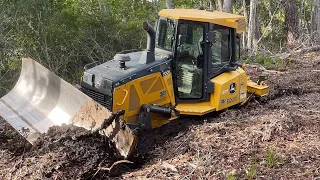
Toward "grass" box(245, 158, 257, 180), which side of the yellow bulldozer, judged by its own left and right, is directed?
left

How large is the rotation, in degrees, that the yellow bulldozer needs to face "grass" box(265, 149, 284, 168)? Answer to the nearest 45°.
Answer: approximately 90° to its left

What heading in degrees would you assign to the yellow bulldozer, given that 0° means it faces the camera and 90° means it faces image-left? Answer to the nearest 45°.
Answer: approximately 45°
